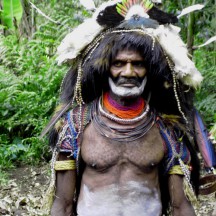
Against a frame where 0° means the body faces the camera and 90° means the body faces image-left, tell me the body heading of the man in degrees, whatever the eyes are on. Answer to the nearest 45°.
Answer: approximately 0°
